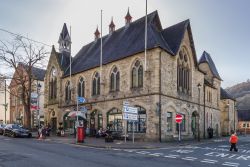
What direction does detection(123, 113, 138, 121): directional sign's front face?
toward the camera

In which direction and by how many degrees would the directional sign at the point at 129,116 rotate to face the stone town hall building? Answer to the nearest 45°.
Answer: approximately 180°

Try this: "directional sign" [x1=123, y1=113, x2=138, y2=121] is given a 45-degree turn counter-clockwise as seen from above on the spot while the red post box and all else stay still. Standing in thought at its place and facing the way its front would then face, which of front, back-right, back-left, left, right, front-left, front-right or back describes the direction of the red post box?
back-right
